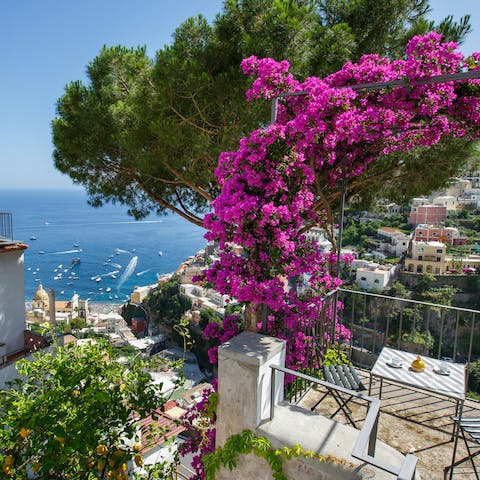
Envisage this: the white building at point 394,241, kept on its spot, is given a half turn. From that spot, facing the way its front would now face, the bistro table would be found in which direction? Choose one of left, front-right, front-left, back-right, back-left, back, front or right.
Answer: back-right

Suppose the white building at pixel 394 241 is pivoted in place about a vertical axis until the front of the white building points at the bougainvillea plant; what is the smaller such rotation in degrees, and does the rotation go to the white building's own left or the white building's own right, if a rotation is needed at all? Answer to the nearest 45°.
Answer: approximately 45° to the white building's own left

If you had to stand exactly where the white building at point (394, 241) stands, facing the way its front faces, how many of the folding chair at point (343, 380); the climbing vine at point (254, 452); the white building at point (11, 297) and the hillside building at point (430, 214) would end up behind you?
1

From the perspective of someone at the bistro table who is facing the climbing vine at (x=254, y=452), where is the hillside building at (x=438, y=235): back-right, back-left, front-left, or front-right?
back-right

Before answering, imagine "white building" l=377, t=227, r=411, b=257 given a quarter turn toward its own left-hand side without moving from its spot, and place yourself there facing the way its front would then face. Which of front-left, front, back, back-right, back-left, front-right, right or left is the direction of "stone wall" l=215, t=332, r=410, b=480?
front-right

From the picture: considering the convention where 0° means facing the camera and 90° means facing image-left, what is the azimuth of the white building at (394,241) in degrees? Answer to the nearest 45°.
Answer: approximately 45°

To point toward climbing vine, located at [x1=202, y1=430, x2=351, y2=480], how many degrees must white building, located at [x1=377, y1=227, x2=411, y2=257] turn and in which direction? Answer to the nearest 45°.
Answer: approximately 45° to its left

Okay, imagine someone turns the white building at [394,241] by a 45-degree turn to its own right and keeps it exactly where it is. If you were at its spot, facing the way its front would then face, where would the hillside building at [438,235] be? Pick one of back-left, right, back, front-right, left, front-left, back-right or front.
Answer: back

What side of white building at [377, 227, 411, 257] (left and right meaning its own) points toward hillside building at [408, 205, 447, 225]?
back

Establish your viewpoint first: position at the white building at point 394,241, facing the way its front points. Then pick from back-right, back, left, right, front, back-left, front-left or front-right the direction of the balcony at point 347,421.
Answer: front-left
